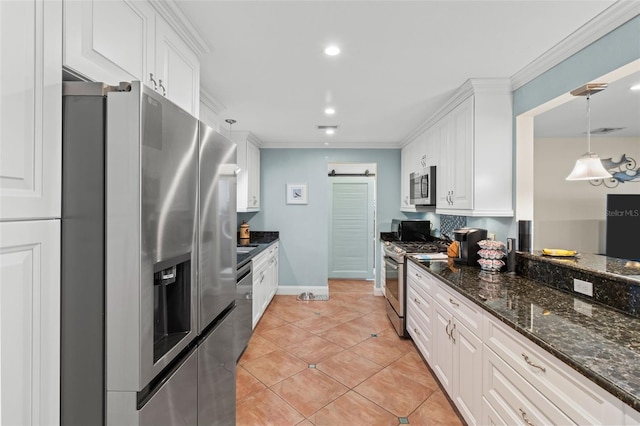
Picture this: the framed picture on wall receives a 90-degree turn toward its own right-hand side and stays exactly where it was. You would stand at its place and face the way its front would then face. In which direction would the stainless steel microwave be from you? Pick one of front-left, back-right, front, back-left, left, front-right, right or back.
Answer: back-left

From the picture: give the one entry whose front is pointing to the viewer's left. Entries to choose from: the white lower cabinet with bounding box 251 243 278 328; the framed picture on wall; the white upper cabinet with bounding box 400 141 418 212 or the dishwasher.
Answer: the white upper cabinet

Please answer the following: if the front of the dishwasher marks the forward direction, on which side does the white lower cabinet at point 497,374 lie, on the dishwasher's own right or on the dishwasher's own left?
on the dishwasher's own right

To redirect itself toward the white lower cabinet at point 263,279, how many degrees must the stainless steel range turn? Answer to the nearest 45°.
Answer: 0° — it already faces it

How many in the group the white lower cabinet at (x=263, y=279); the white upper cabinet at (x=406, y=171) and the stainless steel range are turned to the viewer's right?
1

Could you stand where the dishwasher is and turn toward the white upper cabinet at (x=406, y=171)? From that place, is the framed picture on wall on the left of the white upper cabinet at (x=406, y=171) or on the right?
left

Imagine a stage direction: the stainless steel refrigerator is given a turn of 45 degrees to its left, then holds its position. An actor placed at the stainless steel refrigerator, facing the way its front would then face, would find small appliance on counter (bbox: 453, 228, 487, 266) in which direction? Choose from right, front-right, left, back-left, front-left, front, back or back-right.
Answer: front

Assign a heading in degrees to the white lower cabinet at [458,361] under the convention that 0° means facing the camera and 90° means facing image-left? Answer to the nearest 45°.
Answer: approximately 45°

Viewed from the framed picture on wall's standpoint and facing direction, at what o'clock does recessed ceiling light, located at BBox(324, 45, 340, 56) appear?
The recessed ceiling light is roughly at 12 o'clock from the framed picture on wall.

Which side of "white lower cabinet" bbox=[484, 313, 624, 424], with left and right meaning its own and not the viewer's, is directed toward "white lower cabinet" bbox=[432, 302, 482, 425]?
right

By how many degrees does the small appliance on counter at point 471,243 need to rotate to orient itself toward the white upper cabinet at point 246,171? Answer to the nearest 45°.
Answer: approximately 45° to its right

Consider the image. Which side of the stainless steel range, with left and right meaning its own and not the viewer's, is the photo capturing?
left

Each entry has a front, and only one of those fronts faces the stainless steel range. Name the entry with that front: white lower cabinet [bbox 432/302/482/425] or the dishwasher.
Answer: the dishwasher

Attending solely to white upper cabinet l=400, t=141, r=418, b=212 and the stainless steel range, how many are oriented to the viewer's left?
2

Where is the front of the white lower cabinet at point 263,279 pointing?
to the viewer's right

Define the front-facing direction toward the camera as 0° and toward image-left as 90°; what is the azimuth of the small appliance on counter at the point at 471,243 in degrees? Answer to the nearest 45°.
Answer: approximately 45°

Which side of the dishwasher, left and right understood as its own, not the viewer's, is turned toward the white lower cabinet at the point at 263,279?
left
